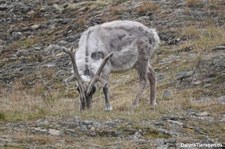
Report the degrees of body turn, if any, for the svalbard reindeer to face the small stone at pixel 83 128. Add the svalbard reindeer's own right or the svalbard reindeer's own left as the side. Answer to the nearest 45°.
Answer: approximately 45° to the svalbard reindeer's own left

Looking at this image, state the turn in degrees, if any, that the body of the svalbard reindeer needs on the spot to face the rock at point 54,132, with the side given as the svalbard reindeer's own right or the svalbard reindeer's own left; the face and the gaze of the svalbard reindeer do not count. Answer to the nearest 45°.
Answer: approximately 45° to the svalbard reindeer's own left

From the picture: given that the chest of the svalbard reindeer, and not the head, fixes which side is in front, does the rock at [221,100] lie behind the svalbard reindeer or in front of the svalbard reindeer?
behind

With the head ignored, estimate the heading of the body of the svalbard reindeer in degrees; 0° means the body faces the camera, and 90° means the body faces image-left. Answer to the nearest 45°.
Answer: approximately 45°

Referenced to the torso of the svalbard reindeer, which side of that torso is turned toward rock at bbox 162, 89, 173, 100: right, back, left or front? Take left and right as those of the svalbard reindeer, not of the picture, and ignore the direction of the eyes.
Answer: back

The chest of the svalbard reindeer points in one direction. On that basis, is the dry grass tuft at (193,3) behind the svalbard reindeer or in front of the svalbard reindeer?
behind

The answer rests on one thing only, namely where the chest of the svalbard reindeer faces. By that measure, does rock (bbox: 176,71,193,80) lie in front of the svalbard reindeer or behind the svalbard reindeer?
behind

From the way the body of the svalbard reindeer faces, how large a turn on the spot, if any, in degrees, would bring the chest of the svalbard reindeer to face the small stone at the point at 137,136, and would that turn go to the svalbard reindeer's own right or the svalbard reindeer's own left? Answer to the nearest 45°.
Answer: approximately 45° to the svalbard reindeer's own left

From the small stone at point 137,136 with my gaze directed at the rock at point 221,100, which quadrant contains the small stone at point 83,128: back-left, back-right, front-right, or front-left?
back-left
